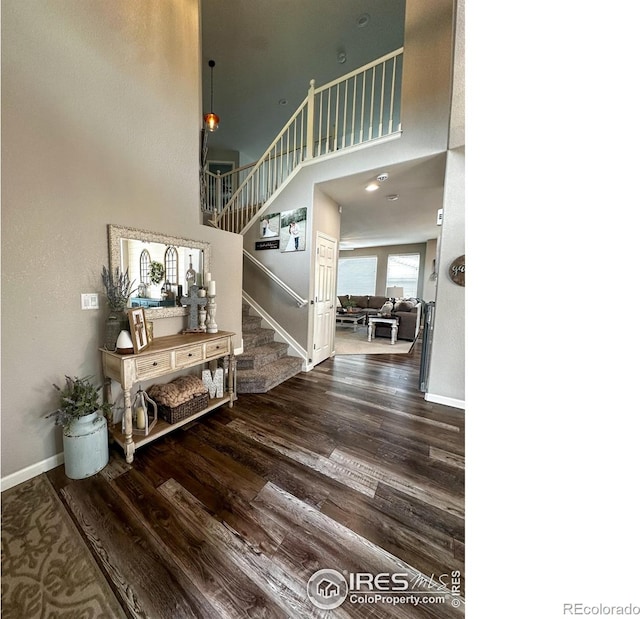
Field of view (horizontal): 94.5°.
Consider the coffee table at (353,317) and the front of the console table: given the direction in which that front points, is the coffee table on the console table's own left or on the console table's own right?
on the console table's own left

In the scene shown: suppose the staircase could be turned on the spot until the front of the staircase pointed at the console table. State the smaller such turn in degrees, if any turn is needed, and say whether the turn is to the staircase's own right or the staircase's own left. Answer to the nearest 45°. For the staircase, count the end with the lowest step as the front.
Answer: approximately 45° to the staircase's own right

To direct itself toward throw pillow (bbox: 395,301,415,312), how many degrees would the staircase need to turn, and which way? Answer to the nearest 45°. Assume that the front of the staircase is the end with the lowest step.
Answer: approximately 90° to its left

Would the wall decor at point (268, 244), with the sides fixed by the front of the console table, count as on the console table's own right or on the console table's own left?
on the console table's own left

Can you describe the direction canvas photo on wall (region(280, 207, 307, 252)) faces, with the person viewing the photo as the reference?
facing the viewer and to the left of the viewer

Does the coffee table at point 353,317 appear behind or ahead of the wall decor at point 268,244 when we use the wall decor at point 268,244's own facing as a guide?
behind

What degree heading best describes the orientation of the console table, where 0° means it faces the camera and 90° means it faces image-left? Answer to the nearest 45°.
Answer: approximately 315°

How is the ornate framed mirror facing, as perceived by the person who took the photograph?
facing the viewer and to the right of the viewer

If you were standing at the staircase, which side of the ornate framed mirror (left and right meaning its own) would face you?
left

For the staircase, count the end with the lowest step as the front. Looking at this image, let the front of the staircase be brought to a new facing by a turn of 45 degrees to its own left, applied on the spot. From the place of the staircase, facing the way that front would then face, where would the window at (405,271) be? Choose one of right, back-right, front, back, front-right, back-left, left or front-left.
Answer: front-left

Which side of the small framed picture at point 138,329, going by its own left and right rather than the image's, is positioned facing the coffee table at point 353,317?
left

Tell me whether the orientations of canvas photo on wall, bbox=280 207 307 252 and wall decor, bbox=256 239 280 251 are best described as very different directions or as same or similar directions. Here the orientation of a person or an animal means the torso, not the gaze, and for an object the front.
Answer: same or similar directions

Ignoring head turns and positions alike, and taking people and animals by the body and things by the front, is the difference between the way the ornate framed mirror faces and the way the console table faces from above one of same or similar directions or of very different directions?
same or similar directions

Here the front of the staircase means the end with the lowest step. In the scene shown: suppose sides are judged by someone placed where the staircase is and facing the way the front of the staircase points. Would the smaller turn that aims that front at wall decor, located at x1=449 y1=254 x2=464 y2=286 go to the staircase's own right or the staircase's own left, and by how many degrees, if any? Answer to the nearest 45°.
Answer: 0° — it already faces it

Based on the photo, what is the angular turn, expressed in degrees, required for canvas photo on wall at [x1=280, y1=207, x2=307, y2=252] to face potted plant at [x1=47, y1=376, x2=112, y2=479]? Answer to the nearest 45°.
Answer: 0° — it already faces it
